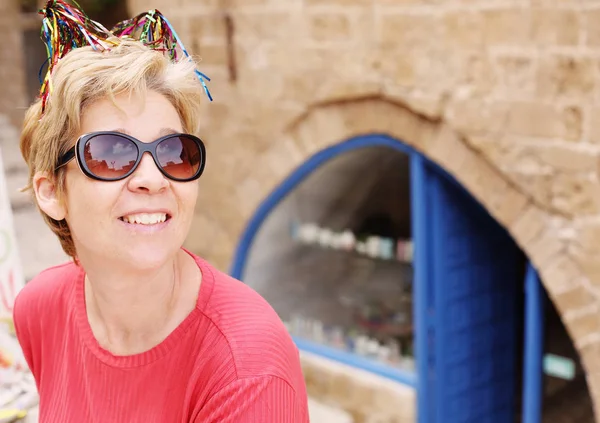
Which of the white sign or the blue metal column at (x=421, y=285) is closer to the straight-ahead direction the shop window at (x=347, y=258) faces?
the white sign

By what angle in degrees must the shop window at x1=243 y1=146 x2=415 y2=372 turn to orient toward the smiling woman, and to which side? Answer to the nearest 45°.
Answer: approximately 45° to its left

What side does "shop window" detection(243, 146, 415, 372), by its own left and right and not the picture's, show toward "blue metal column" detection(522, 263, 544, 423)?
left

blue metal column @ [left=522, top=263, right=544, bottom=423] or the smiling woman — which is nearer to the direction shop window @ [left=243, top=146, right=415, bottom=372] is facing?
the smiling woman

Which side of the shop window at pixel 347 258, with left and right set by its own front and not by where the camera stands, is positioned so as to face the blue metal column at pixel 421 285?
left

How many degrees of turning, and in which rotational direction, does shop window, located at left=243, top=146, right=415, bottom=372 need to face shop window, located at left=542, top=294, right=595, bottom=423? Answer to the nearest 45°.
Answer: approximately 135° to its left

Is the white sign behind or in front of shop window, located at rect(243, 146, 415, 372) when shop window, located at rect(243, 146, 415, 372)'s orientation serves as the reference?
in front

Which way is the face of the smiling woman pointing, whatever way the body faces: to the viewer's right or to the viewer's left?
to the viewer's right
